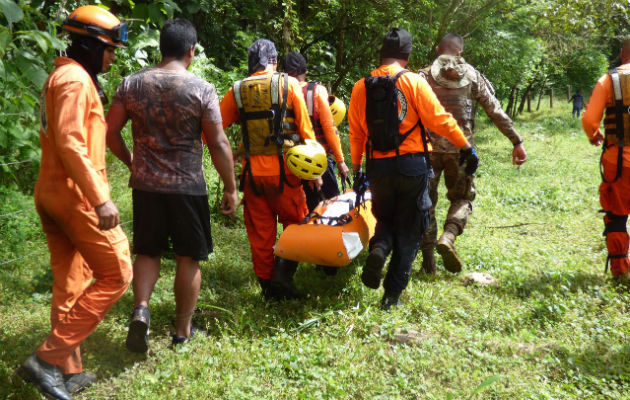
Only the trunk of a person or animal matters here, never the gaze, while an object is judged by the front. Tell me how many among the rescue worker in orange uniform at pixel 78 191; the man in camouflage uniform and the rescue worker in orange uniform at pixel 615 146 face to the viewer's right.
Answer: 1

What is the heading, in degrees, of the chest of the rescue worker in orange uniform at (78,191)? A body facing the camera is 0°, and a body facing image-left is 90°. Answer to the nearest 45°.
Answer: approximately 270°

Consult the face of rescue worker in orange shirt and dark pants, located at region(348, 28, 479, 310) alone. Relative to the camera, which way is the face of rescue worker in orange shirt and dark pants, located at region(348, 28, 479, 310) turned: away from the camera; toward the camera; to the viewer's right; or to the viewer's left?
away from the camera

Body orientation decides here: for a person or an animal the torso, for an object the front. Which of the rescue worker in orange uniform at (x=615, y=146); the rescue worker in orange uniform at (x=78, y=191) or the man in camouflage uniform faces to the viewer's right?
the rescue worker in orange uniform at (x=78, y=191)

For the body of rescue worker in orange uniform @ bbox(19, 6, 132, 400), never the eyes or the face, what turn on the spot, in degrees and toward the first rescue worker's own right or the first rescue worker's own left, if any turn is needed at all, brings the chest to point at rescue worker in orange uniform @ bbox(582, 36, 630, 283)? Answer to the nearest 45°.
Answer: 0° — they already face them
